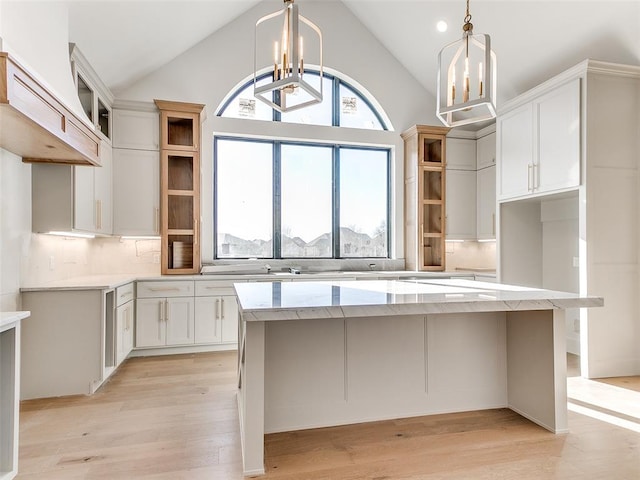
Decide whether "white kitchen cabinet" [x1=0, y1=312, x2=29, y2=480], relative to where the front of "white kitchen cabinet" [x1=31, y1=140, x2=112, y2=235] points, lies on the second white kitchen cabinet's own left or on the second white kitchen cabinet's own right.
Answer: on the second white kitchen cabinet's own right

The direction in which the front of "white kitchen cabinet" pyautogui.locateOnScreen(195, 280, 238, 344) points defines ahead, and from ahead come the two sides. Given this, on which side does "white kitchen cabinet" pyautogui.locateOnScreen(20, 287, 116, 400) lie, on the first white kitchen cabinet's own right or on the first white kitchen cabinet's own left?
on the first white kitchen cabinet's own right

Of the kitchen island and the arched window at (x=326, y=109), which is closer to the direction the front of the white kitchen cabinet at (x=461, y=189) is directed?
the kitchen island

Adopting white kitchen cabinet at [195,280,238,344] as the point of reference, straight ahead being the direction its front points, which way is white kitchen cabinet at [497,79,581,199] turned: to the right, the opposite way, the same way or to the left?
to the right

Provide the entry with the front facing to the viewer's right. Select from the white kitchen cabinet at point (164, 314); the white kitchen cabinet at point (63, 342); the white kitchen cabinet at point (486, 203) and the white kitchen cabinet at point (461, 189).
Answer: the white kitchen cabinet at point (63, 342)

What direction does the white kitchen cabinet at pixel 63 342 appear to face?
to the viewer's right

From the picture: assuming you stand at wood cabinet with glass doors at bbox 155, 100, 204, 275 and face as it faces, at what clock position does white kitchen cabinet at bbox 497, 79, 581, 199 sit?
The white kitchen cabinet is roughly at 10 o'clock from the wood cabinet with glass doors.

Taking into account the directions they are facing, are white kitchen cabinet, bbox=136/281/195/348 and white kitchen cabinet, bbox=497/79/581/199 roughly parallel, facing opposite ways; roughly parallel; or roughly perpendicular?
roughly perpendicular
